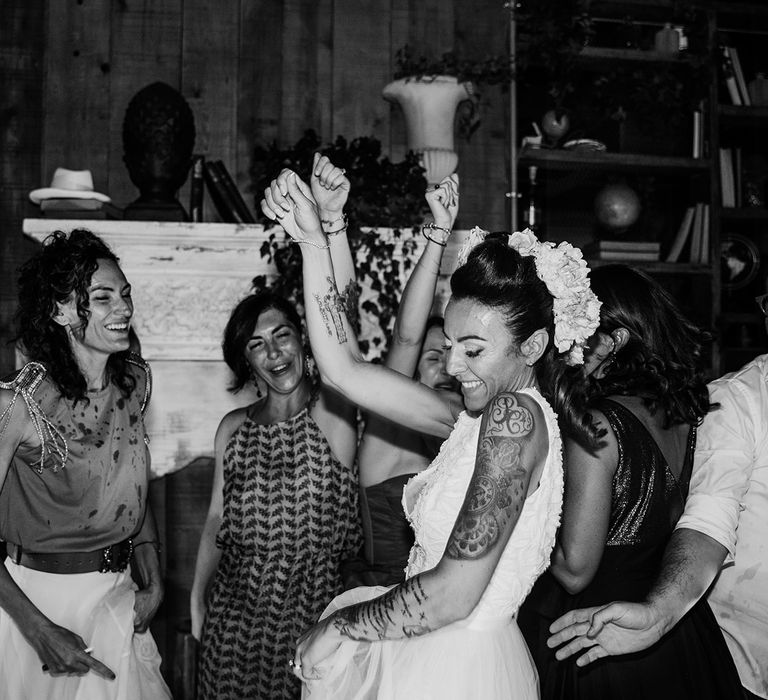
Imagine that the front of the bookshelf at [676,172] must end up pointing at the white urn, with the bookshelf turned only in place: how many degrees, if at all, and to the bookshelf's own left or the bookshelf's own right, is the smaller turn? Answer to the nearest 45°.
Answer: approximately 45° to the bookshelf's own right

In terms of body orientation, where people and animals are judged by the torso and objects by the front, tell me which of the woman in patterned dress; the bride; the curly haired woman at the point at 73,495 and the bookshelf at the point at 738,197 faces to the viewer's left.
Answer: the bride

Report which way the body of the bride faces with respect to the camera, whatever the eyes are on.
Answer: to the viewer's left

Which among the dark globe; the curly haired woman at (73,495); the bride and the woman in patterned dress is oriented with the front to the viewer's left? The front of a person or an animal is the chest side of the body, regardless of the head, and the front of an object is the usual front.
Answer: the bride

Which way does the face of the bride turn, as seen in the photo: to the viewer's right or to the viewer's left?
to the viewer's left

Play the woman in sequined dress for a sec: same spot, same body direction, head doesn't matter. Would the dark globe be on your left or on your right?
on your right

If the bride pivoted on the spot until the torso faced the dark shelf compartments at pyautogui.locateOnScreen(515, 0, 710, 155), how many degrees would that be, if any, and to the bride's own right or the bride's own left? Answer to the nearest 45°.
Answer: approximately 90° to the bride's own right

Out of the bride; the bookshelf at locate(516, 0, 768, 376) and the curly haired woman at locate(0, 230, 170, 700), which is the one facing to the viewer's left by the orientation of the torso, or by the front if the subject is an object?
the bride
